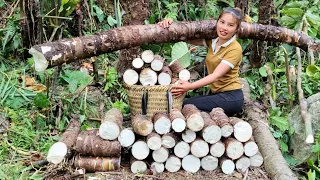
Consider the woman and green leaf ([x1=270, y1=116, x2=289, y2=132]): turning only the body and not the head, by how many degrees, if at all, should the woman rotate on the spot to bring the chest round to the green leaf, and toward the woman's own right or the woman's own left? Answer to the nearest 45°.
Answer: approximately 135° to the woman's own left

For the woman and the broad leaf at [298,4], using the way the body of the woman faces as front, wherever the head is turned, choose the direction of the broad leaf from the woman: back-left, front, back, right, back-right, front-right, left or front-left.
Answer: back

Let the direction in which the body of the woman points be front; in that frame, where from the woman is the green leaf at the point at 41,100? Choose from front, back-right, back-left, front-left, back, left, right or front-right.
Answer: front-right

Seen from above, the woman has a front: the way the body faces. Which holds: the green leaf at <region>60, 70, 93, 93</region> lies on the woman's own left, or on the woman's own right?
on the woman's own right

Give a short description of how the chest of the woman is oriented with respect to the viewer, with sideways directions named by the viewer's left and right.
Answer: facing the viewer and to the left of the viewer

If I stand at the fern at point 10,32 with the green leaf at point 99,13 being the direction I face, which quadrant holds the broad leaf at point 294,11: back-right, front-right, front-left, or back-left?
front-right

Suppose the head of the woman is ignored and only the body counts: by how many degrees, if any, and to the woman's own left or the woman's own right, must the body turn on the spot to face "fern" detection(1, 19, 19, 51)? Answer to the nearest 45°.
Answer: approximately 45° to the woman's own right

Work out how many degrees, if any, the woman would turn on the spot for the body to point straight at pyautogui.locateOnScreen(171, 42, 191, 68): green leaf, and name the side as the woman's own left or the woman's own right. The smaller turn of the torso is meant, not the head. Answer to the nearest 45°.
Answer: approximately 90° to the woman's own right

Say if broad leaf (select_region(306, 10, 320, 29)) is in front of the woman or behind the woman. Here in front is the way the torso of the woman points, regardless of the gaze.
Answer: behind
